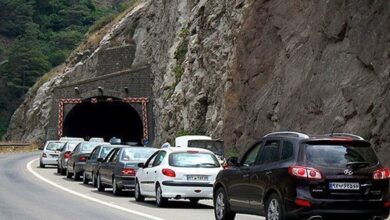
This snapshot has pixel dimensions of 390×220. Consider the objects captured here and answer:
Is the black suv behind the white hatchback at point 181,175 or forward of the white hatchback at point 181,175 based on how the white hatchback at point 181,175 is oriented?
behind

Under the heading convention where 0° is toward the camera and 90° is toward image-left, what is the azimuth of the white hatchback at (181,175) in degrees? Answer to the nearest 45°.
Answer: approximately 135°

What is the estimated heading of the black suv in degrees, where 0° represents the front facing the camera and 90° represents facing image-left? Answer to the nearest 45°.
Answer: approximately 135°

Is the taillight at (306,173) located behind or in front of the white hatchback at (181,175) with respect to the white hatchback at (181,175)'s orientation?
behind

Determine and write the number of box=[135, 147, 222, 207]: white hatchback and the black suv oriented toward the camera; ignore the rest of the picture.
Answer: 0

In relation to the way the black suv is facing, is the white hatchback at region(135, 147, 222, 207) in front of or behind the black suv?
in front
